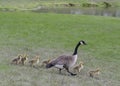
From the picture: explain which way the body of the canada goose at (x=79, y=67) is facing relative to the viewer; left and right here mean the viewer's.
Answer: facing to the right of the viewer

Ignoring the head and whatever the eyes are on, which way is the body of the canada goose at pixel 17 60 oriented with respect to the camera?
to the viewer's right

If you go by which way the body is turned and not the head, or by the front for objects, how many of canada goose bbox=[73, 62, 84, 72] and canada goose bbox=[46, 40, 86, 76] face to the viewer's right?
2

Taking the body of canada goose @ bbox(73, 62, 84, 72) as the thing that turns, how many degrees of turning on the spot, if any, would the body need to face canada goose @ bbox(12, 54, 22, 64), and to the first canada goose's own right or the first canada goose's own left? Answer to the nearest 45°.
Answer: approximately 180°

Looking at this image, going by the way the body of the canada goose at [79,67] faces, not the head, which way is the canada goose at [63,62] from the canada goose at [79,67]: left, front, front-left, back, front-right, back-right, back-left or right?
back-right

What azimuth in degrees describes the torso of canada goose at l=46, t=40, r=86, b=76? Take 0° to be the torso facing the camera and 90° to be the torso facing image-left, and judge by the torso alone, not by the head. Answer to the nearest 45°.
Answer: approximately 270°

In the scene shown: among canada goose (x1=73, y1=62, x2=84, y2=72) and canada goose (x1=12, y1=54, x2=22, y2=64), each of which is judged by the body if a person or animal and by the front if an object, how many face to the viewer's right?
2

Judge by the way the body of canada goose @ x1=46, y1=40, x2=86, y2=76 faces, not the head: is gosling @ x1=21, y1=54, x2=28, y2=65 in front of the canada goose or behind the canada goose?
behind
